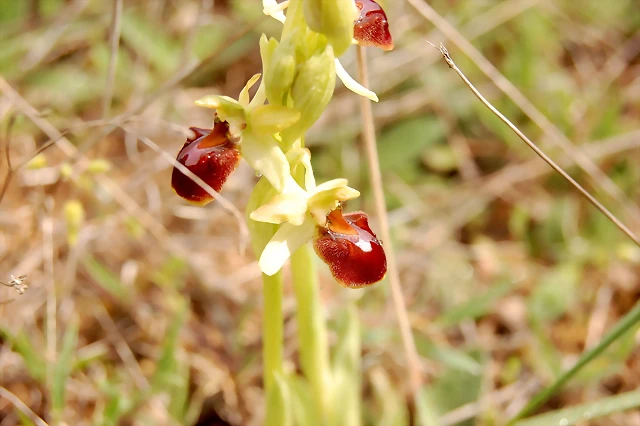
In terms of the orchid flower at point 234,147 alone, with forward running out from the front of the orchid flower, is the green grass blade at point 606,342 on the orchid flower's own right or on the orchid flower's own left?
on the orchid flower's own left

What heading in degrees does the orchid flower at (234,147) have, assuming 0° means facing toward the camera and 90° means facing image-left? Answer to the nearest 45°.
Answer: approximately 45°

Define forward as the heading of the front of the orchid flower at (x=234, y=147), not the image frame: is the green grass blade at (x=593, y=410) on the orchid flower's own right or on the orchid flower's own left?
on the orchid flower's own left
